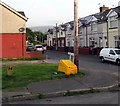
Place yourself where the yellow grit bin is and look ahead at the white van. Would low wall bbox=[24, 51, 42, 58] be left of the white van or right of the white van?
left

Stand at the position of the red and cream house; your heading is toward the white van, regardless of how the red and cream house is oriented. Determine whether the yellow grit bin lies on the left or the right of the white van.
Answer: right

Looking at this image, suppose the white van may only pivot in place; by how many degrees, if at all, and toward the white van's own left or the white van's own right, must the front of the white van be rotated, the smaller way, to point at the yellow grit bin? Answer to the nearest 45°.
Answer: approximately 45° to the white van's own right

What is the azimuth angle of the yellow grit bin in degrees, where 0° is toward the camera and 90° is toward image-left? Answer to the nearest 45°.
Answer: approximately 315°

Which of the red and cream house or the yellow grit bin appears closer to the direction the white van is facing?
the yellow grit bin

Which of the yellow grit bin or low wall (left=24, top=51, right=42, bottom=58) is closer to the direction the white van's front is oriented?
the yellow grit bin

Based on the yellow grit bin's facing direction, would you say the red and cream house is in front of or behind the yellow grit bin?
behind
